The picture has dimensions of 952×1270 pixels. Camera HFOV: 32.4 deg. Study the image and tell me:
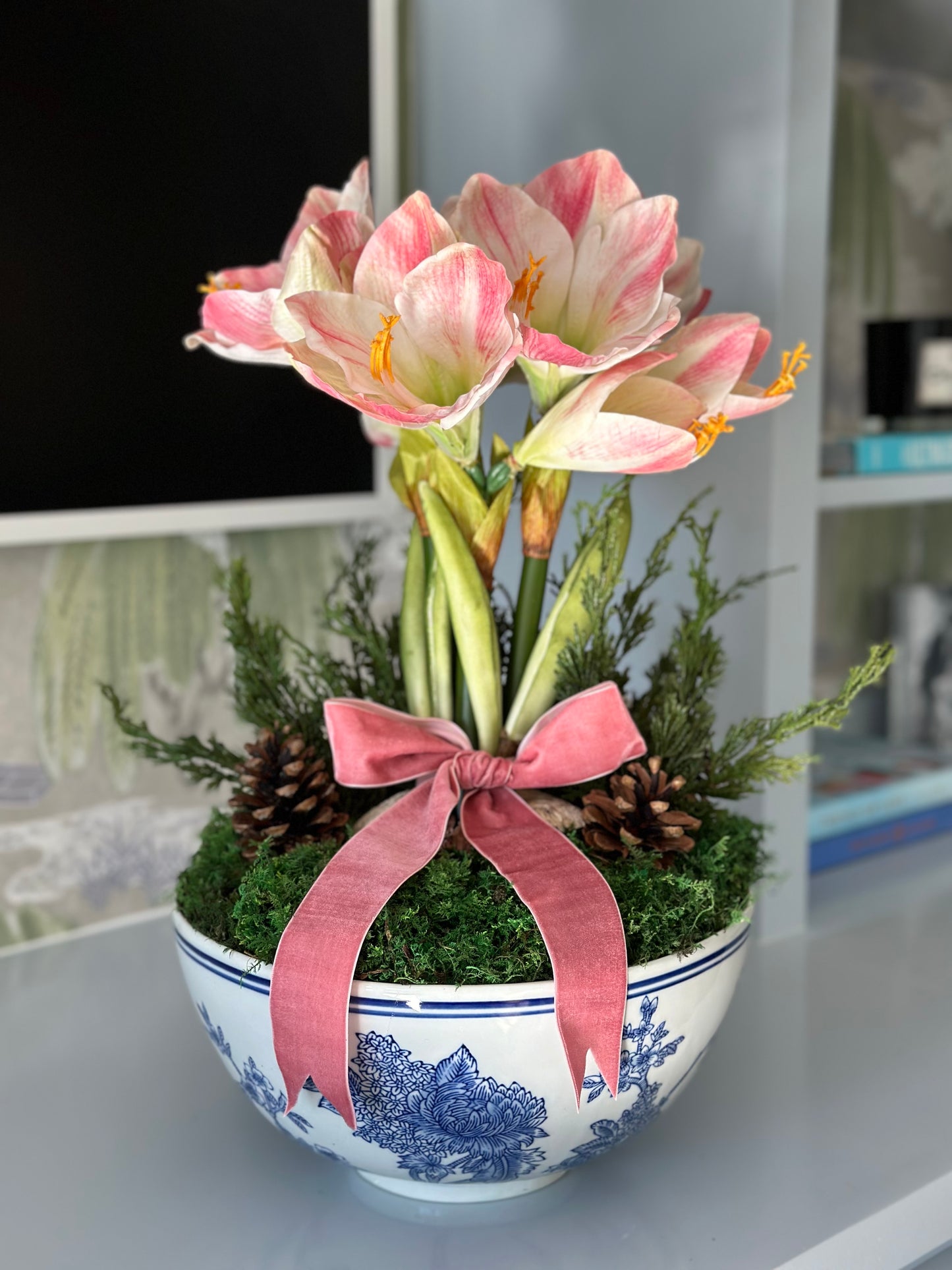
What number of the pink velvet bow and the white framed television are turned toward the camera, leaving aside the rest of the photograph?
2

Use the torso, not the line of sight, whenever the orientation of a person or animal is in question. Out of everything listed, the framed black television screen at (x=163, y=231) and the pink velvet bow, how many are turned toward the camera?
2

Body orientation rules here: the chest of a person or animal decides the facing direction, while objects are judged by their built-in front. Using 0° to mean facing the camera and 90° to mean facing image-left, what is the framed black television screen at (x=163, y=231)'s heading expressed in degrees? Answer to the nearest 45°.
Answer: approximately 0°
